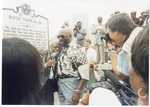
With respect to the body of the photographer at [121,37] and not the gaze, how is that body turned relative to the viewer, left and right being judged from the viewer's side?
facing to the left of the viewer

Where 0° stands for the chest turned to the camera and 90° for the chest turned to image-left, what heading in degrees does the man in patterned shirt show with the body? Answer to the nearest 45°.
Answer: approximately 45°

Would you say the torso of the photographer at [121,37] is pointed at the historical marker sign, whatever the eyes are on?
yes
